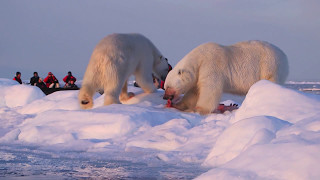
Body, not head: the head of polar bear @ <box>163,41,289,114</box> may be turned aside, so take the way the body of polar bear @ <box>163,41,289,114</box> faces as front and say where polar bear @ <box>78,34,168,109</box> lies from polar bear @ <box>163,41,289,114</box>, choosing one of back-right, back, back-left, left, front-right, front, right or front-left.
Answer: front

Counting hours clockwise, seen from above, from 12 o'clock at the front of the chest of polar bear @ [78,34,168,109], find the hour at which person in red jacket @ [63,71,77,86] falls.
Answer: The person in red jacket is roughly at 10 o'clock from the polar bear.

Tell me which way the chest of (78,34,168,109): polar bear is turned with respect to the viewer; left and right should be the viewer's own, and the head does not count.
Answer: facing away from the viewer and to the right of the viewer

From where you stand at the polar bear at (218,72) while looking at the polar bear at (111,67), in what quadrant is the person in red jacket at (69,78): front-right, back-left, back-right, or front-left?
front-right

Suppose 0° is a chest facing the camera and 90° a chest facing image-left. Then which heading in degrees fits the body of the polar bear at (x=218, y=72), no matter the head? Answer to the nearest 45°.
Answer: approximately 90°

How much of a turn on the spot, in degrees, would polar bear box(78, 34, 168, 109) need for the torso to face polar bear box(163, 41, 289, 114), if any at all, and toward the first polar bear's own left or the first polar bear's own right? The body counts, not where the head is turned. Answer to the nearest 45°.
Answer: approximately 45° to the first polar bear's own right

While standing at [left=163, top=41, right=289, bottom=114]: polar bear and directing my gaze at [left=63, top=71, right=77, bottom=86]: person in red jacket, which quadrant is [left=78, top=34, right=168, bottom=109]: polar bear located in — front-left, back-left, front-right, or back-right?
front-left

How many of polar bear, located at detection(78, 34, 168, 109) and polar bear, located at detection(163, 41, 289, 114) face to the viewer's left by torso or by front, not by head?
1

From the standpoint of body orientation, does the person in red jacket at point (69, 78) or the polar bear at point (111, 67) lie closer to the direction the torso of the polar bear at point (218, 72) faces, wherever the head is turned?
the polar bear
